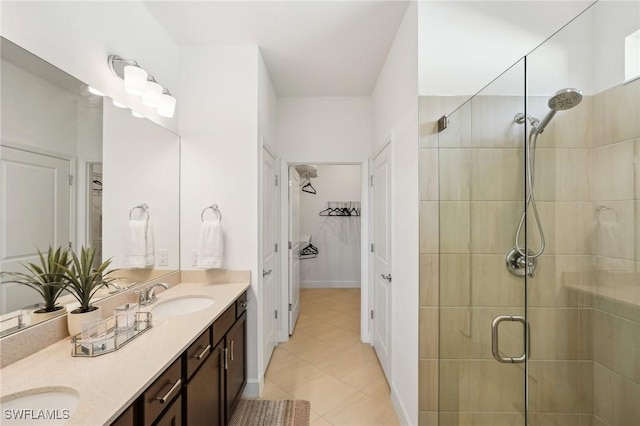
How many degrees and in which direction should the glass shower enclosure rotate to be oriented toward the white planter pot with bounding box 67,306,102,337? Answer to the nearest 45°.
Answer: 0° — it already faces it

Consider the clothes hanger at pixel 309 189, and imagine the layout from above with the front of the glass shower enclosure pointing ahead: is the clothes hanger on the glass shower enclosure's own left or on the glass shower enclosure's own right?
on the glass shower enclosure's own right

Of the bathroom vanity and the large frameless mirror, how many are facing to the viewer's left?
0

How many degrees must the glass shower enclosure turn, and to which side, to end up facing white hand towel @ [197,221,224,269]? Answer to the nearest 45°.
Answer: approximately 45° to its right

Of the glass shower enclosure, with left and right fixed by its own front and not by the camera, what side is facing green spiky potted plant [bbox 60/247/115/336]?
front

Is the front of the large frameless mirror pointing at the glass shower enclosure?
yes

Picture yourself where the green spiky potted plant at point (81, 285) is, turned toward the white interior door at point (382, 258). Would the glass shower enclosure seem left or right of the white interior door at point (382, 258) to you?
right

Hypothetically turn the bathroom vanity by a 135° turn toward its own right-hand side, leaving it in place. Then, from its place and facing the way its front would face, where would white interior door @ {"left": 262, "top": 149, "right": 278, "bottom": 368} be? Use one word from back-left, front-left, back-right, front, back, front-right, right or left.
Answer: back-right

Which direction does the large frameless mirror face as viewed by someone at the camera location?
facing the viewer and to the right of the viewer

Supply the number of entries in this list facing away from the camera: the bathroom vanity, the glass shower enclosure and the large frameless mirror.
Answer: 0

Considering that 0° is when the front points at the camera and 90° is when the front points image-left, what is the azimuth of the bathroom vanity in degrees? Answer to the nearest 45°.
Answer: approximately 315°

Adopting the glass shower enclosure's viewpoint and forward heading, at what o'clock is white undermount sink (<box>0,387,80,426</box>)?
The white undermount sink is roughly at 12 o'clock from the glass shower enclosure.

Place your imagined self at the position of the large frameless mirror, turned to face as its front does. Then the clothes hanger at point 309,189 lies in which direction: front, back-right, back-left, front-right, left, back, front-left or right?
left
